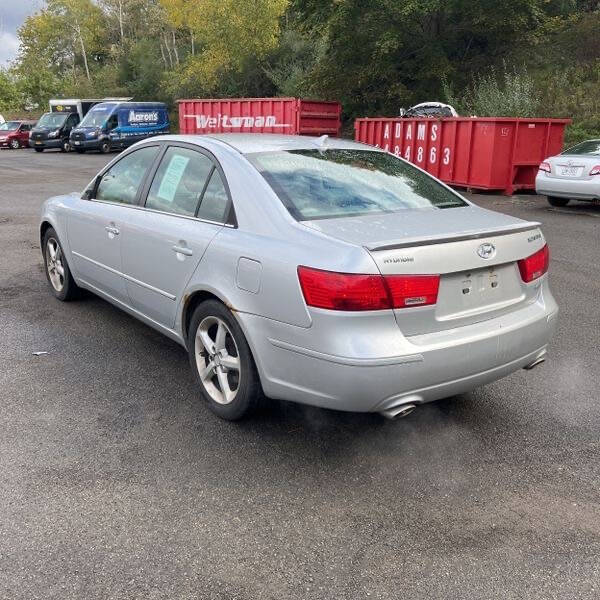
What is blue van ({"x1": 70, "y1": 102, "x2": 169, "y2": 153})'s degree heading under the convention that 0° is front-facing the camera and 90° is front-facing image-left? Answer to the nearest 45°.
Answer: approximately 45°

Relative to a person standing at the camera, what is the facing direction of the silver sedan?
facing away from the viewer and to the left of the viewer

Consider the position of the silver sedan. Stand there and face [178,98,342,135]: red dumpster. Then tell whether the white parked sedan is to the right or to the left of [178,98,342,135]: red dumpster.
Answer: right

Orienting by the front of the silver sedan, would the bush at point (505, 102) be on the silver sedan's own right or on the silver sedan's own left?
on the silver sedan's own right

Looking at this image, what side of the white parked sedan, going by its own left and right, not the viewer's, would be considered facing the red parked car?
left

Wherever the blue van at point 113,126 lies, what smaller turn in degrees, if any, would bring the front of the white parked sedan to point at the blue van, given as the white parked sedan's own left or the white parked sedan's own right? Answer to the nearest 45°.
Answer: approximately 90° to the white parked sedan's own left

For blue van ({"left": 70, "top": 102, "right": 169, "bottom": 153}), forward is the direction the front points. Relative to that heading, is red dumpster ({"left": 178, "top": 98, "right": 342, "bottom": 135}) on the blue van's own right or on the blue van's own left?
on the blue van's own left

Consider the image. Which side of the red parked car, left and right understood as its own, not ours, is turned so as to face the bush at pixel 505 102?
left

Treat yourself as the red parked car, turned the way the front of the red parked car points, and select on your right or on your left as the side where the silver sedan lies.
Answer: on your left

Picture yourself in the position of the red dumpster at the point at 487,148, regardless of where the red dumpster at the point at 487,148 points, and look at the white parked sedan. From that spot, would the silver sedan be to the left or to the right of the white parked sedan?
right

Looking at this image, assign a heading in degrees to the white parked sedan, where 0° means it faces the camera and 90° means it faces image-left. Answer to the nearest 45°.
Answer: approximately 225°

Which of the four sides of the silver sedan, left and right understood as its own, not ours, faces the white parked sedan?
right
